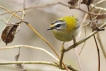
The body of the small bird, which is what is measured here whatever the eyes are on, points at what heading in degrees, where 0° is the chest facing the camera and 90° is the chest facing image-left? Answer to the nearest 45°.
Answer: approximately 45°
